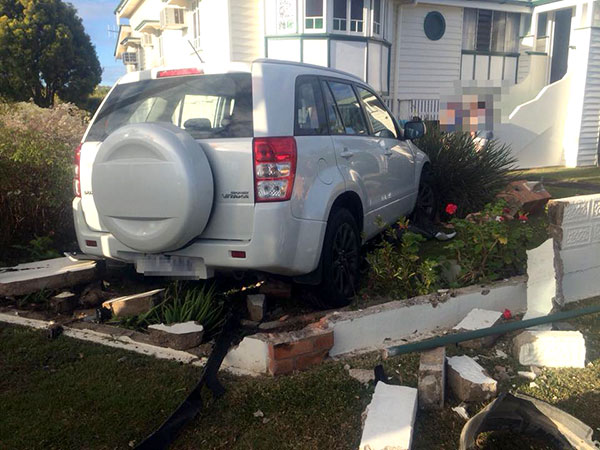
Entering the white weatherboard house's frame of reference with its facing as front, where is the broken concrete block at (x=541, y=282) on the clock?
The broken concrete block is roughly at 12 o'clock from the white weatherboard house.

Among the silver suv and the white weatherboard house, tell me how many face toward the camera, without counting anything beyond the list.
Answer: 1

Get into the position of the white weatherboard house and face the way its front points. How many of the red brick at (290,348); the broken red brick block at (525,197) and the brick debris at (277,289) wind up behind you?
0

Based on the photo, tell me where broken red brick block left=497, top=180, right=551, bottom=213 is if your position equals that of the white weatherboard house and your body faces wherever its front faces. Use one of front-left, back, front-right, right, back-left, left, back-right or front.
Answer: front

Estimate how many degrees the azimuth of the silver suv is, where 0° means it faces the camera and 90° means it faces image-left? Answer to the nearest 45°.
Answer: approximately 225°

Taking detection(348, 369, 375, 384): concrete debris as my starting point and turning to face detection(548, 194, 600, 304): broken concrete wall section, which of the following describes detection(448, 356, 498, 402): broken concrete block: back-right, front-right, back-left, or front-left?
front-right

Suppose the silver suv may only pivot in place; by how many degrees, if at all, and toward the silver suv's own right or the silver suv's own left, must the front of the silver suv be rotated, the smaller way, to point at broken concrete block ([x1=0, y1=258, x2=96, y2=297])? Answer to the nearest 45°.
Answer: approximately 90° to the silver suv's own left

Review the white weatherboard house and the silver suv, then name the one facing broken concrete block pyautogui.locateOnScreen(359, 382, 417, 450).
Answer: the white weatherboard house

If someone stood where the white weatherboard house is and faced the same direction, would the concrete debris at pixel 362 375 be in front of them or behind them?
in front

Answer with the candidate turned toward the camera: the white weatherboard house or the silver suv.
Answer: the white weatherboard house

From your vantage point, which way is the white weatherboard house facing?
toward the camera

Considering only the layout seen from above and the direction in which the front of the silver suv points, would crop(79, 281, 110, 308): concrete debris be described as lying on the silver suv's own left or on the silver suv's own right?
on the silver suv's own left

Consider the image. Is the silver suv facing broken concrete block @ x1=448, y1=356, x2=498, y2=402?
no

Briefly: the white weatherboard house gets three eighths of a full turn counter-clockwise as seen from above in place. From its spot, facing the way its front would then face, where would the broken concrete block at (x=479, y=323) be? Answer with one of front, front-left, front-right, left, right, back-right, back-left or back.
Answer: back-right

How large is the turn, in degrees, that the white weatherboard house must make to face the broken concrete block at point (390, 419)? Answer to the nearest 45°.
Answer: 0° — it already faces it

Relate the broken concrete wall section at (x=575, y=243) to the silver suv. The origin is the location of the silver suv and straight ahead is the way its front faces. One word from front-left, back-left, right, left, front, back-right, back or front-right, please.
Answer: front-right
